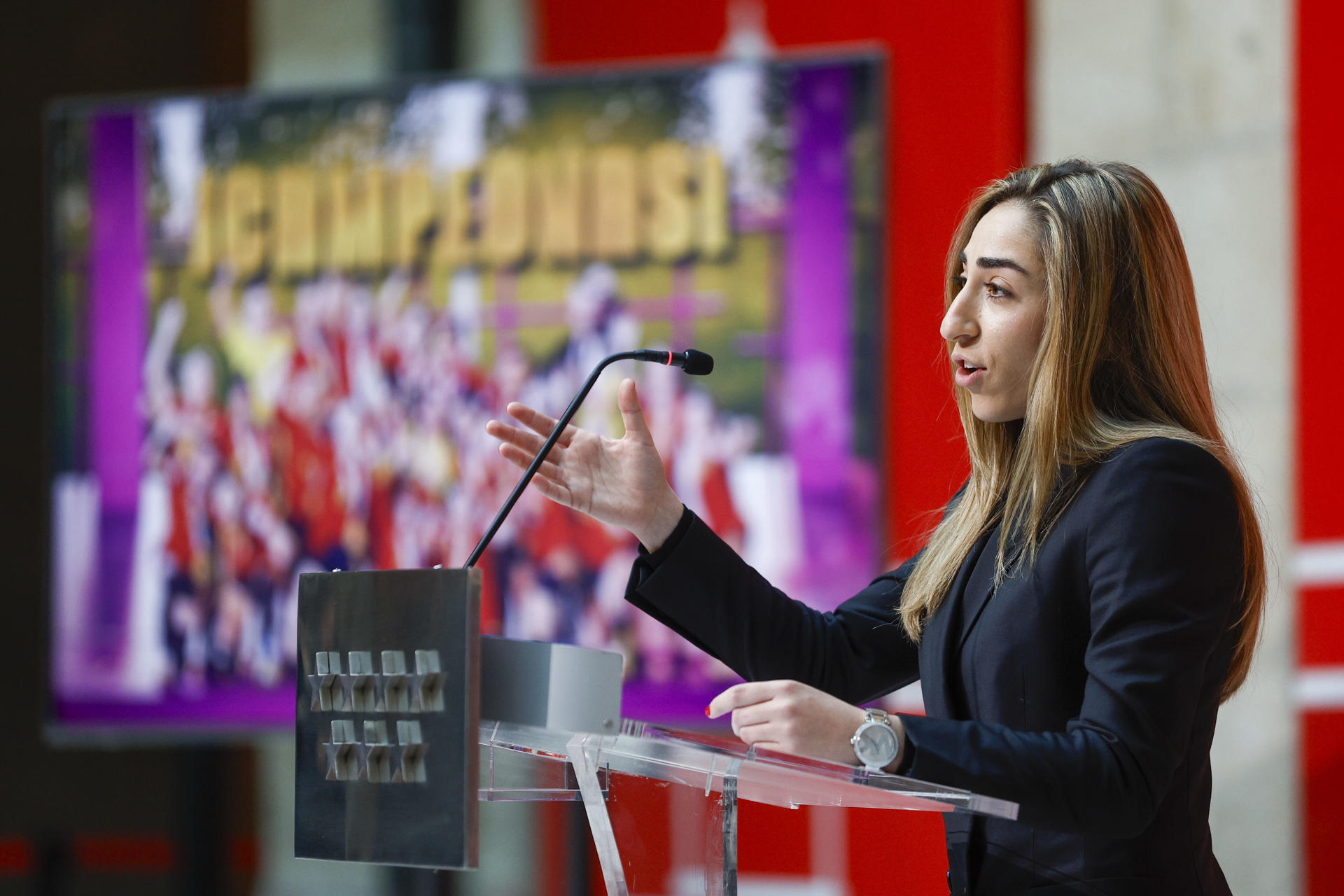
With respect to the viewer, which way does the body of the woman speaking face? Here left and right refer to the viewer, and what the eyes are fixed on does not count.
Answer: facing to the left of the viewer

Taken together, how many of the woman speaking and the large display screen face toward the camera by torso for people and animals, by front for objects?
1

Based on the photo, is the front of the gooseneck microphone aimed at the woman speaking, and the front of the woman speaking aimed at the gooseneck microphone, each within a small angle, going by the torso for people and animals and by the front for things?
yes

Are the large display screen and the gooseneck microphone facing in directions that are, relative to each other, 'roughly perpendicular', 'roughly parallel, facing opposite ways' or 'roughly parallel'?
roughly perpendicular

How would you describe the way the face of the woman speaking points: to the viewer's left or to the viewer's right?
to the viewer's left

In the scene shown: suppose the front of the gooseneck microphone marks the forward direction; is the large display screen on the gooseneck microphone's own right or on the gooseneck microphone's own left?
on the gooseneck microphone's own left

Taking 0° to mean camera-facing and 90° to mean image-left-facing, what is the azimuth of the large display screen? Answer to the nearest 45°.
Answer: approximately 0°

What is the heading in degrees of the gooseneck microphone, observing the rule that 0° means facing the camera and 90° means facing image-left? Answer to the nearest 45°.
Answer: approximately 270°

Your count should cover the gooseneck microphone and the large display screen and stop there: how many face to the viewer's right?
1
